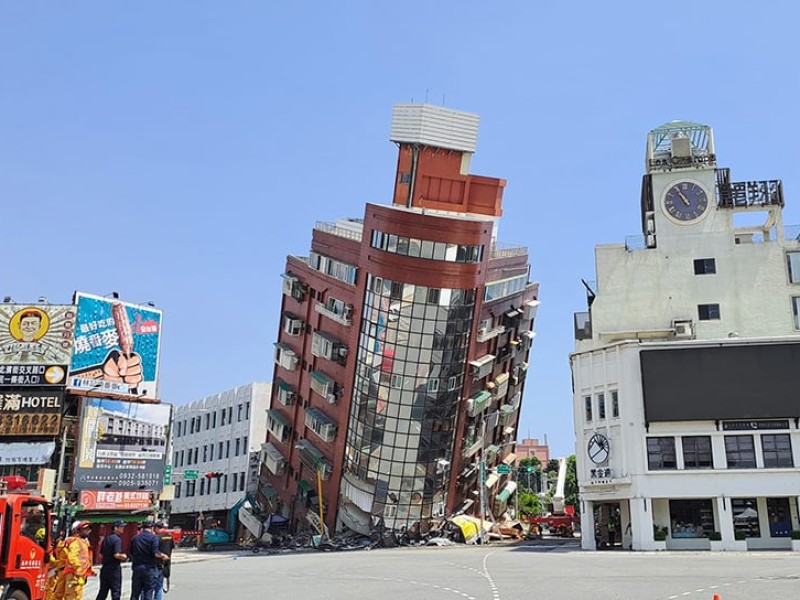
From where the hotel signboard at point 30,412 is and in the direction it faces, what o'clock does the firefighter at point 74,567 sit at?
The firefighter is roughly at 12 o'clock from the hotel signboard.

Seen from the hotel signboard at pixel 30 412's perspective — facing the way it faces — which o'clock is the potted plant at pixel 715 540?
The potted plant is roughly at 10 o'clock from the hotel signboard.

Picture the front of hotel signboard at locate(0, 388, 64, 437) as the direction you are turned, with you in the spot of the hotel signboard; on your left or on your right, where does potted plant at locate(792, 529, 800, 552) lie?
on your left

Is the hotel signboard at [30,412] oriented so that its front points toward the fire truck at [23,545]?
yes

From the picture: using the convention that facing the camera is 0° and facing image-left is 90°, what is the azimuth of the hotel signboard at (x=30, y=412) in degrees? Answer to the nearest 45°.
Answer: approximately 0°

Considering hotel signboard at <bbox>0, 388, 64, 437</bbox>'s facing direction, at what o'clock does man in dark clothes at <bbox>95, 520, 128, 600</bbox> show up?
The man in dark clothes is roughly at 12 o'clock from the hotel signboard.

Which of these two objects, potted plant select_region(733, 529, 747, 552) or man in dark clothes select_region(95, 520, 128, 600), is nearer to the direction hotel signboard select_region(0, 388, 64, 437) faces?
the man in dark clothes

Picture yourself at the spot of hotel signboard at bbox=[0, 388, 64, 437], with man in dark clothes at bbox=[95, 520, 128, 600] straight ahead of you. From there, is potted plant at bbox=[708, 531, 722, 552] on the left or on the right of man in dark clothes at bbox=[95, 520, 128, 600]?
left

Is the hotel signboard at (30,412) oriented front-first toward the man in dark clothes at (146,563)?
yes

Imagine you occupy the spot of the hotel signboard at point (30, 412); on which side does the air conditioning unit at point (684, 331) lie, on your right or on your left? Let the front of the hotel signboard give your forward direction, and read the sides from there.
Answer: on your left

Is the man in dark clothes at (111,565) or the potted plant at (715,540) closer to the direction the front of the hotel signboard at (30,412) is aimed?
the man in dark clothes
